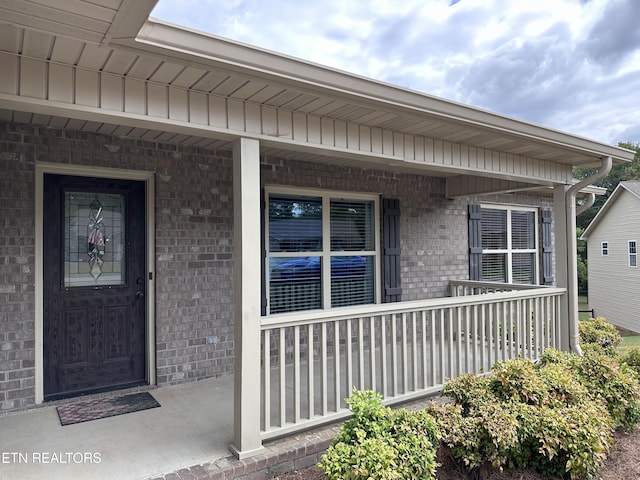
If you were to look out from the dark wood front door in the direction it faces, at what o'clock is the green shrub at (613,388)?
The green shrub is roughly at 10 o'clock from the dark wood front door.

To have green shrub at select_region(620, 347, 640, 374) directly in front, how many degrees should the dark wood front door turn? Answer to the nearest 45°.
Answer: approximately 90° to its left

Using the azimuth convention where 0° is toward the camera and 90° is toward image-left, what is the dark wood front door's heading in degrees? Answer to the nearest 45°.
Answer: approximately 0°

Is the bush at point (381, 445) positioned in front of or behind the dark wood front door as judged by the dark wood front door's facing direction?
in front

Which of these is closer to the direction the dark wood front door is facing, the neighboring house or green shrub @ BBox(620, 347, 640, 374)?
the green shrub

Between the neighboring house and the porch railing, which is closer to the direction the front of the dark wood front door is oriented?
the porch railing

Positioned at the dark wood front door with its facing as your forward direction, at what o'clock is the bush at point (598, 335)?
The bush is roughly at 9 o'clock from the dark wood front door.

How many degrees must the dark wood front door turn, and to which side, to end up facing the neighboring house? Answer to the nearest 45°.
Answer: approximately 90° to its left

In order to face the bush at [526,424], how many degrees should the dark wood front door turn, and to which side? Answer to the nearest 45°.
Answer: approximately 45° to its left
